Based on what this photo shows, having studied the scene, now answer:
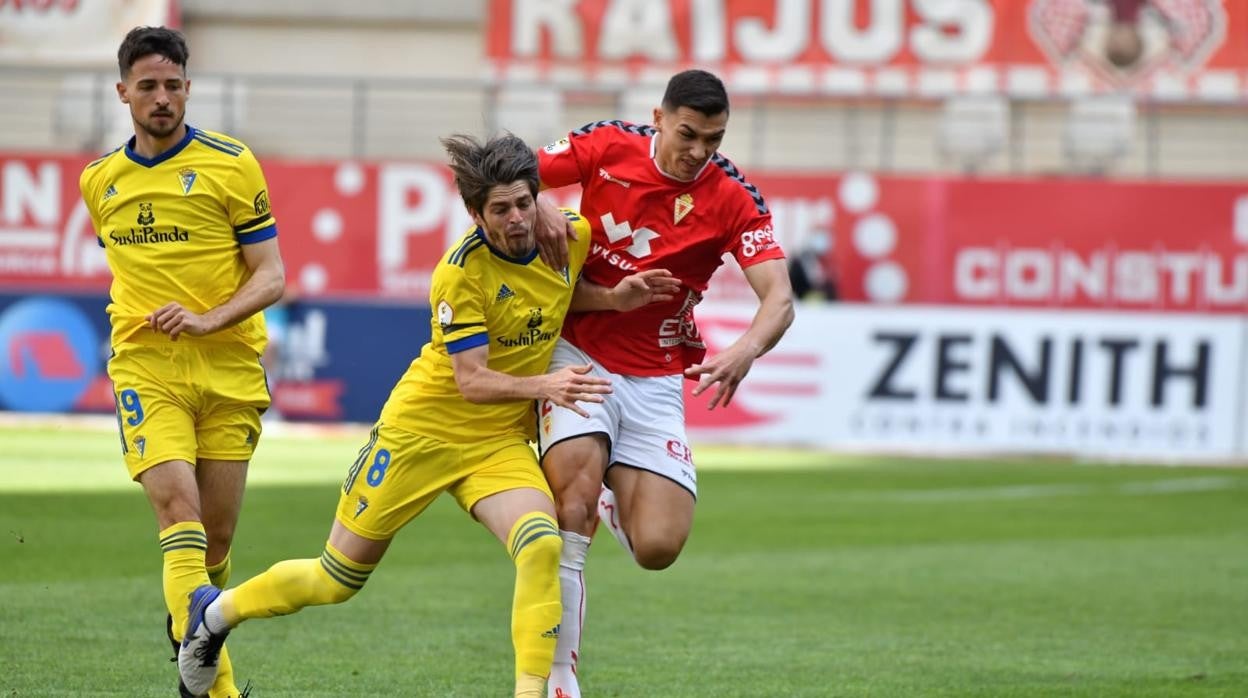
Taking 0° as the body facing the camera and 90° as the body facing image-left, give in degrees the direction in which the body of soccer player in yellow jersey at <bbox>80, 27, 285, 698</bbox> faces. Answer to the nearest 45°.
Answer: approximately 0°

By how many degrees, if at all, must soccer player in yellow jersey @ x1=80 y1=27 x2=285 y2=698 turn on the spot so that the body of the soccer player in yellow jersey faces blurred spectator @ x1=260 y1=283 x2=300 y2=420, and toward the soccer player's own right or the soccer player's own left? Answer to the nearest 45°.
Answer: approximately 180°

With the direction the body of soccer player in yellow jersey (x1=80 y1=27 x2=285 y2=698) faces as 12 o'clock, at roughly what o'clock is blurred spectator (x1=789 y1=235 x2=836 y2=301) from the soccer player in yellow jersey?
The blurred spectator is roughly at 7 o'clock from the soccer player in yellow jersey.

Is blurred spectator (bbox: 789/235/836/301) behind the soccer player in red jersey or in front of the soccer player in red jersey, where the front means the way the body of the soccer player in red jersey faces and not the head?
behind

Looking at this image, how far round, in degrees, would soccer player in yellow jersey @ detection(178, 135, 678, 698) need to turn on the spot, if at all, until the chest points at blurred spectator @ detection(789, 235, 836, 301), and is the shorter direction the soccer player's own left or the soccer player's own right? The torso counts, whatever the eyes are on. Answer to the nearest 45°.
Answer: approximately 135° to the soccer player's own left

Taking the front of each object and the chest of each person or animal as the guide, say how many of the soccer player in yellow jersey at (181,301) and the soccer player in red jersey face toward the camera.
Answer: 2

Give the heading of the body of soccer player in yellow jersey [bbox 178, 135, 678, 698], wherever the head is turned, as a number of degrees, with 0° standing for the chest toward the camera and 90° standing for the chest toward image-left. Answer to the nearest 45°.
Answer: approximately 315°
